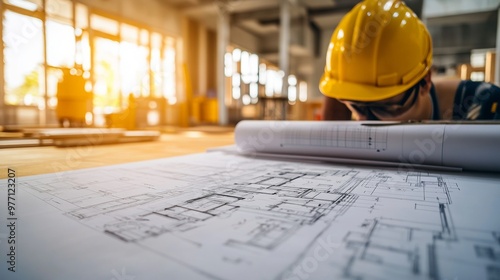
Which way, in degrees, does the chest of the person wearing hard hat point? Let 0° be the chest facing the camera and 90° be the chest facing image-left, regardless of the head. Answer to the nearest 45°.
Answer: approximately 45°

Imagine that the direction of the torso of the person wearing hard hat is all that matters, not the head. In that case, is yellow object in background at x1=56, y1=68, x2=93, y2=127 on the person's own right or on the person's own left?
on the person's own right
